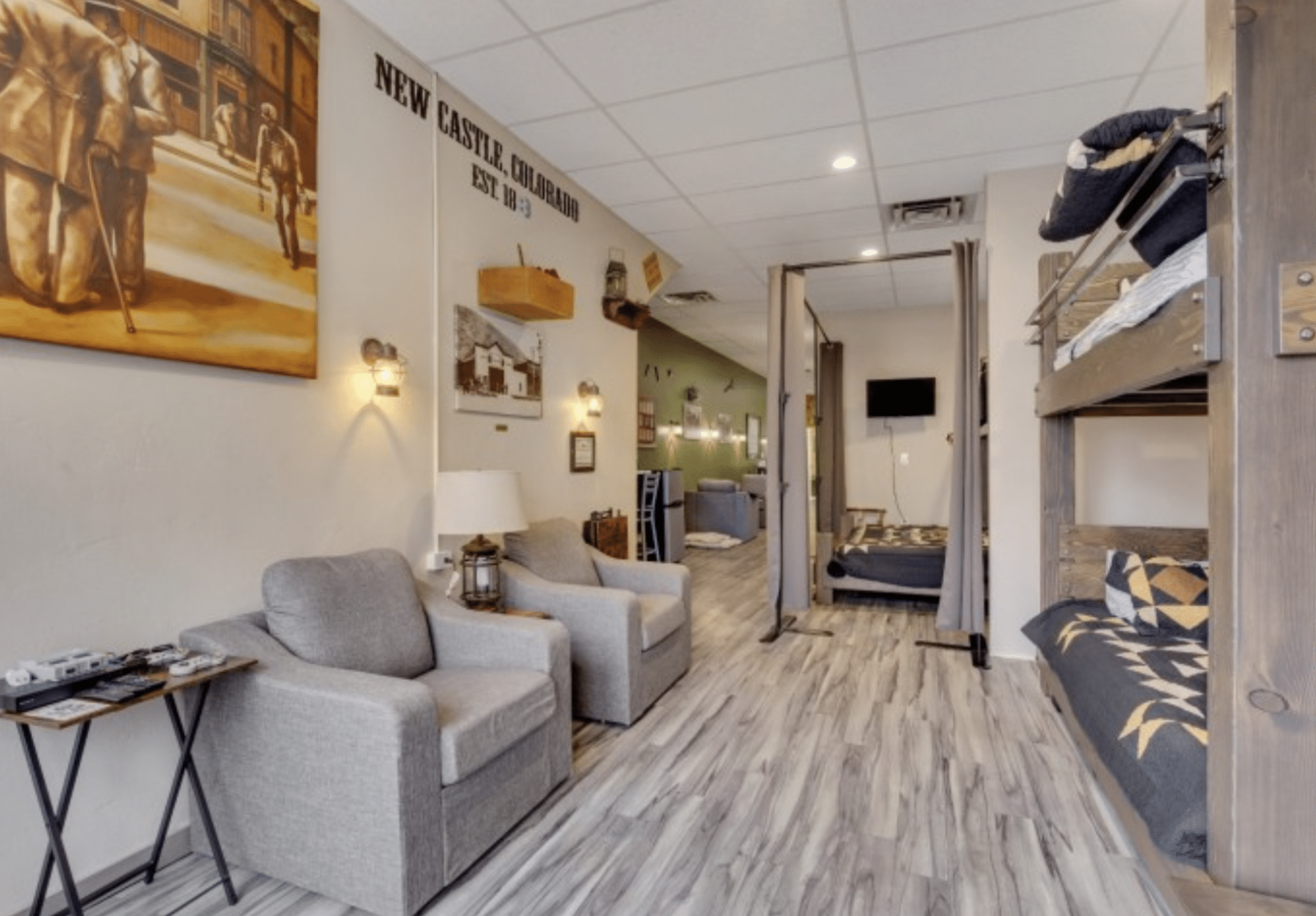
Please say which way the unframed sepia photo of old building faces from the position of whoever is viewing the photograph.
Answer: facing the viewer and to the right of the viewer

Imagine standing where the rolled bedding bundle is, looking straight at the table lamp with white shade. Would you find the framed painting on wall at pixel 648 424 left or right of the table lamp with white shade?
right

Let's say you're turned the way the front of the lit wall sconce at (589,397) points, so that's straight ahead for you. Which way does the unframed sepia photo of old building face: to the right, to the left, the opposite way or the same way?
the same way

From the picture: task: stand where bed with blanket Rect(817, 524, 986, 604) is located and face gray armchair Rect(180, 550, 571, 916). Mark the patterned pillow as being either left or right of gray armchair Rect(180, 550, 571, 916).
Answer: left

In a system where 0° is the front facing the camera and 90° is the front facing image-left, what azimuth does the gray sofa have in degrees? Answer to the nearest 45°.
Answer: approximately 180°

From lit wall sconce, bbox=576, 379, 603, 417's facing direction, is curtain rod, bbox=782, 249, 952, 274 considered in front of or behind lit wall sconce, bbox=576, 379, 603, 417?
in front

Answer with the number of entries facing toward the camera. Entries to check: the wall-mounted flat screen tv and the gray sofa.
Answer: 1

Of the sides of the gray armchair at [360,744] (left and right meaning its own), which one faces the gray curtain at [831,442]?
left

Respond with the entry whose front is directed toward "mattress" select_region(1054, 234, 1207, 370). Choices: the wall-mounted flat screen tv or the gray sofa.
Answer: the wall-mounted flat screen tv

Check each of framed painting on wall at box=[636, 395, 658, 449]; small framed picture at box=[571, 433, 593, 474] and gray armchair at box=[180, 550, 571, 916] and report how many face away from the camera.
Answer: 0

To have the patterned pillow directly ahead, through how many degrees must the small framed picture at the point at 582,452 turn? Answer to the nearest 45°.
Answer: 0° — it already faces it

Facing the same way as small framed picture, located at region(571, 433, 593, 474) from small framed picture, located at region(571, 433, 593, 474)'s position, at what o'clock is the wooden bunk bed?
The wooden bunk bed is roughly at 1 o'clock from the small framed picture.

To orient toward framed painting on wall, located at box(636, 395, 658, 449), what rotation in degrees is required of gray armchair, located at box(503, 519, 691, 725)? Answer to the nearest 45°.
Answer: approximately 135° to its left

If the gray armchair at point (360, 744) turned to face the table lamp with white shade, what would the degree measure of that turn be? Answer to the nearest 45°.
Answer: approximately 90° to its left

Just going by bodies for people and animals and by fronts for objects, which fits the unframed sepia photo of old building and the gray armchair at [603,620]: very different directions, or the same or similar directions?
same or similar directions

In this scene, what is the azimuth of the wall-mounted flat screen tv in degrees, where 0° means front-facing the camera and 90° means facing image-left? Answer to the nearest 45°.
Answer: approximately 0°

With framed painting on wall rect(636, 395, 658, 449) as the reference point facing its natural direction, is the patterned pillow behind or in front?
in front

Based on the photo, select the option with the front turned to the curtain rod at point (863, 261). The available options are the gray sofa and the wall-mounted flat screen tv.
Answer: the wall-mounted flat screen tv

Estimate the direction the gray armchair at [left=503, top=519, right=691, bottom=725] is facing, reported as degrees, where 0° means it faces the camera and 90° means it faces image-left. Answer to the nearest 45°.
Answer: approximately 315°

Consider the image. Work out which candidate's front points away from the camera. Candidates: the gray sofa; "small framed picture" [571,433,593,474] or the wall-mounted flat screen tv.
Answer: the gray sofa

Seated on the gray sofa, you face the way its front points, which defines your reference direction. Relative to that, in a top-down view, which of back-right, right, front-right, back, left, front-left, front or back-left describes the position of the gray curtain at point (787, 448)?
back
